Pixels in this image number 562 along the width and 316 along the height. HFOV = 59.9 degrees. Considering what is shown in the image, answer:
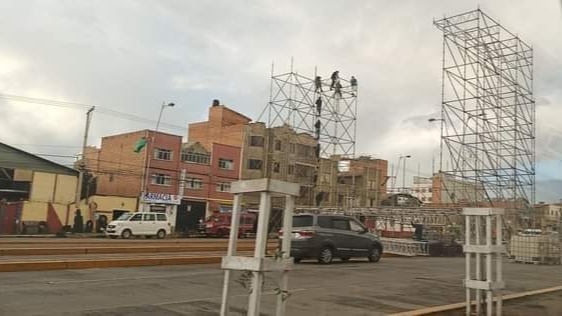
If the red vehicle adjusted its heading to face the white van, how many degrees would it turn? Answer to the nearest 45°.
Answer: approximately 45° to its left

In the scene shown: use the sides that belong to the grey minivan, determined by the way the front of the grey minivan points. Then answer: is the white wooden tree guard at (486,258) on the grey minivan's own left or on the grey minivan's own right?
on the grey minivan's own right

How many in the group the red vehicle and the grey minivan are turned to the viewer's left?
1

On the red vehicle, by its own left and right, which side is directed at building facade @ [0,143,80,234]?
front

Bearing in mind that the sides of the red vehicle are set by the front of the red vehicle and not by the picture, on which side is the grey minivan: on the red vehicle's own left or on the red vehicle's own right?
on the red vehicle's own left

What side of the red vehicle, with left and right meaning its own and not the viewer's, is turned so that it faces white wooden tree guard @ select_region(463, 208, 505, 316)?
left

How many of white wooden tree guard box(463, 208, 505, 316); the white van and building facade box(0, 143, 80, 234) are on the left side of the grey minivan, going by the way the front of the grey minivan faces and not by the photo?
2

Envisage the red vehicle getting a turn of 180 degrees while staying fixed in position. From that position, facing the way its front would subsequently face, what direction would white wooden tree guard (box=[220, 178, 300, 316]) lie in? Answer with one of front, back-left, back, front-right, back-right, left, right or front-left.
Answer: right

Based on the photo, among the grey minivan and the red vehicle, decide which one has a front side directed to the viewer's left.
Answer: the red vehicle

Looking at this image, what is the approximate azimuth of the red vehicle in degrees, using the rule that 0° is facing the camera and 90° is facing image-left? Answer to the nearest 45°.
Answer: approximately 90°

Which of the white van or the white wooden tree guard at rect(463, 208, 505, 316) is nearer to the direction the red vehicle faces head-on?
the white van

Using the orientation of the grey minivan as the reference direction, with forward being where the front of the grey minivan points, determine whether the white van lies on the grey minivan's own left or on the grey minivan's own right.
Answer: on the grey minivan's own left

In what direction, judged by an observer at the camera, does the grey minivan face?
facing away from the viewer and to the right of the viewer
